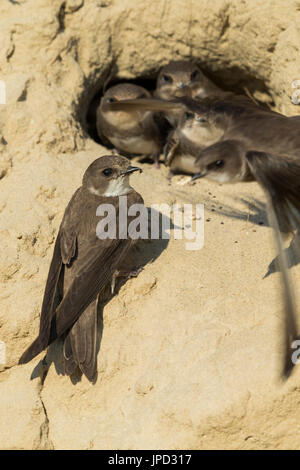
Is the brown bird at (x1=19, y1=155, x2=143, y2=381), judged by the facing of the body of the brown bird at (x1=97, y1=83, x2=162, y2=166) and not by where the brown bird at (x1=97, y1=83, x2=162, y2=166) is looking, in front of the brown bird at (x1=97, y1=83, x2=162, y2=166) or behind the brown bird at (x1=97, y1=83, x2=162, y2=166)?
in front

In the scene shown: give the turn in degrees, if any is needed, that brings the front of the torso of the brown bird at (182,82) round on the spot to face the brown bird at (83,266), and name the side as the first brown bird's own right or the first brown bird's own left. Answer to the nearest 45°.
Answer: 0° — it already faces it

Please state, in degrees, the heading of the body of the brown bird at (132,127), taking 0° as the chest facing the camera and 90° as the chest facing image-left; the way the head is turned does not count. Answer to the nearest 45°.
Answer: approximately 0°

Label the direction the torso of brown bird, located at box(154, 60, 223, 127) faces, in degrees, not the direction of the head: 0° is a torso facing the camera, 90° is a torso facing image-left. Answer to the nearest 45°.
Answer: approximately 0°

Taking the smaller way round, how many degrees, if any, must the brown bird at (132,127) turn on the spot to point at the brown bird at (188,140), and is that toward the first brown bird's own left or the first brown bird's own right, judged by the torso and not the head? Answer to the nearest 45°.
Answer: approximately 45° to the first brown bird's own left
